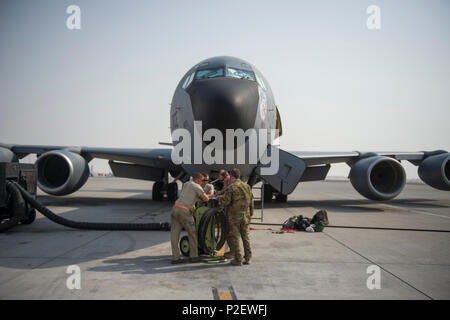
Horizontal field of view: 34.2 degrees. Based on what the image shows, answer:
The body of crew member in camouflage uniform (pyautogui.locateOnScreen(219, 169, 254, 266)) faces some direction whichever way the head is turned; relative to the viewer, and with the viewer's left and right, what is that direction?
facing away from the viewer and to the left of the viewer

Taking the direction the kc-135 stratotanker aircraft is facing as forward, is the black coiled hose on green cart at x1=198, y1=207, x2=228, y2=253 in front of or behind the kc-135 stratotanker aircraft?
in front

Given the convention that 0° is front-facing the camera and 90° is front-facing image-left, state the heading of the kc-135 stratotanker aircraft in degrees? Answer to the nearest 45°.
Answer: approximately 0°

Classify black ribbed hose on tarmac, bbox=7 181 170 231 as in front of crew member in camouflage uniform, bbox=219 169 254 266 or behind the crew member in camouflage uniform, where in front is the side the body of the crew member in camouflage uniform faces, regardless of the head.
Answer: in front

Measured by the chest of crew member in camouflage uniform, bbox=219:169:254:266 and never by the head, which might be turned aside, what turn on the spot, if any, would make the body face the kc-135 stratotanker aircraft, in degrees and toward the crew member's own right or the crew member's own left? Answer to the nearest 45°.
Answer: approximately 45° to the crew member's own right

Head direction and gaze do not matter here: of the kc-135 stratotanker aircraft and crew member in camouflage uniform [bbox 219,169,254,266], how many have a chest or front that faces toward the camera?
1

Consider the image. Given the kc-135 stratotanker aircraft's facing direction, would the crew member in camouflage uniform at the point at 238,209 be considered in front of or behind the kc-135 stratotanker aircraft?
in front
